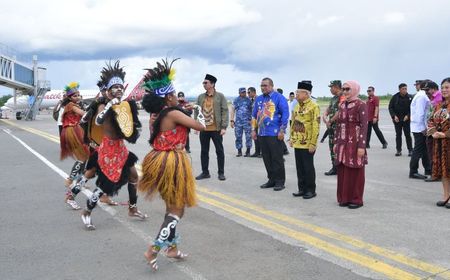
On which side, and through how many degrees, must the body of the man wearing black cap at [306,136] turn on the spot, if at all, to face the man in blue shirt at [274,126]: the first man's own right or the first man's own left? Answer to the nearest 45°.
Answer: approximately 90° to the first man's own right

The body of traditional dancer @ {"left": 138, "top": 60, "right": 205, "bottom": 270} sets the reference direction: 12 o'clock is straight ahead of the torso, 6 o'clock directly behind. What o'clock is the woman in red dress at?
The woman in red dress is roughly at 11 o'clock from the traditional dancer.

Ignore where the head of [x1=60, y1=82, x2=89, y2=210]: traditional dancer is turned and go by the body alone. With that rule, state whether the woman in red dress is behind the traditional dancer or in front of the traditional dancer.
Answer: in front

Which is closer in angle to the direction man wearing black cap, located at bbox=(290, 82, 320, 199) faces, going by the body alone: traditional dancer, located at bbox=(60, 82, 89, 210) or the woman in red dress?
the traditional dancer

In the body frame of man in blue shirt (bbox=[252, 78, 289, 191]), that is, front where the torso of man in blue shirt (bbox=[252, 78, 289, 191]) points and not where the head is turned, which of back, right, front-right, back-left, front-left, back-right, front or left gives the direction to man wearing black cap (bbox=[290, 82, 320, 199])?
left

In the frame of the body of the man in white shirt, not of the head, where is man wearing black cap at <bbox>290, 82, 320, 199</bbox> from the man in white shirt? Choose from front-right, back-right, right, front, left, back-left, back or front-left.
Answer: back-right

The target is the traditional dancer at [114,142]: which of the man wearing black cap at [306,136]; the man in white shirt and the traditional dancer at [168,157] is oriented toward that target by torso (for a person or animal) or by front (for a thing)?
the man wearing black cap

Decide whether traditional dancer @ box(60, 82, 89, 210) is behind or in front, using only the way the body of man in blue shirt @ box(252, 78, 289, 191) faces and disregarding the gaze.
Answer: in front

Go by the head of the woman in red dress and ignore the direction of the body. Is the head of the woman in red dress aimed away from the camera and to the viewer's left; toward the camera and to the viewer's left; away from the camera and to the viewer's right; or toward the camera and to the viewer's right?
toward the camera and to the viewer's left

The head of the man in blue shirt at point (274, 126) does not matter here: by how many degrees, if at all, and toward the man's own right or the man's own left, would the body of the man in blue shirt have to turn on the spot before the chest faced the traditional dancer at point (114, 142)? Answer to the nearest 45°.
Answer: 0° — they already face them

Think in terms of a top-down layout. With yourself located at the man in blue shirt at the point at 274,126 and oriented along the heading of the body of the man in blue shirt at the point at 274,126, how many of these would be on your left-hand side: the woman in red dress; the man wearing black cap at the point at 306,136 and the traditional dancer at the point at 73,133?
2

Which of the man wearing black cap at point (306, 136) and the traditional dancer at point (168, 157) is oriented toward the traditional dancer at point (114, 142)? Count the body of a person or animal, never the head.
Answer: the man wearing black cap

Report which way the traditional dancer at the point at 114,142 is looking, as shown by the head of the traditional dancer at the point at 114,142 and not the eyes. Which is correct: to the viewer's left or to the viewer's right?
to the viewer's right
